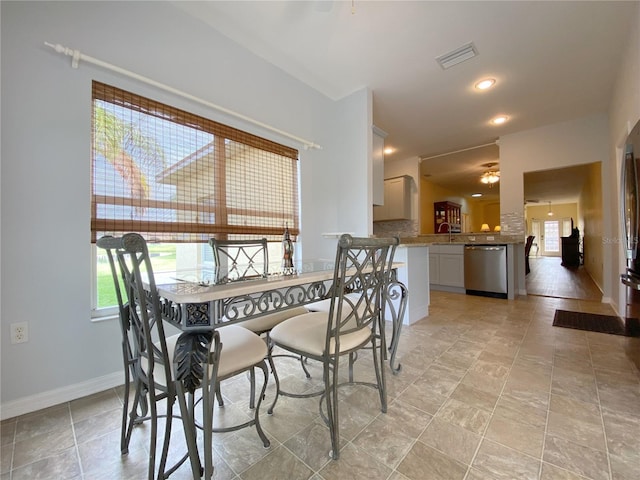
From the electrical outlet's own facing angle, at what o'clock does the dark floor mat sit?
The dark floor mat is roughly at 10 o'clock from the electrical outlet.

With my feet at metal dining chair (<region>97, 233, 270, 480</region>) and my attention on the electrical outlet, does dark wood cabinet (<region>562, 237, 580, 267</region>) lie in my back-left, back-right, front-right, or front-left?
back-right

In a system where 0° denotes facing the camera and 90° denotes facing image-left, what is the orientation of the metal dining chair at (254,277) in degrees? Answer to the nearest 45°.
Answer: approximately 315°

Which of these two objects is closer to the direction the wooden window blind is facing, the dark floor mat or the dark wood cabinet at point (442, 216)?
the dark floor mat

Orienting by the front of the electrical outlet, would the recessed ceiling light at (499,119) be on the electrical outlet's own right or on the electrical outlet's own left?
on the electrical outlet's own left

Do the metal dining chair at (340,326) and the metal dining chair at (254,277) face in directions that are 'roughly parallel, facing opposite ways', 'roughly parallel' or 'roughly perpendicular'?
roughly parallel, facing opposite ways

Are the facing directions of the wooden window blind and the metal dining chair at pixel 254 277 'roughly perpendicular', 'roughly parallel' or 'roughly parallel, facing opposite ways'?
roughly parallel

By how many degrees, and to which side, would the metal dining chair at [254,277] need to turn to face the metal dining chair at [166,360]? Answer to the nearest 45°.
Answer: approximately 90° to its right

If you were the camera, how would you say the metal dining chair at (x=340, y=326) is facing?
facing away from the viewer and to the left of the viewer

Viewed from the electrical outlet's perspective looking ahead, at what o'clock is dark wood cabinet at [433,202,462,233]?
The dark wood cabinet is roughly at 9 o'clock from the electrical outlet.

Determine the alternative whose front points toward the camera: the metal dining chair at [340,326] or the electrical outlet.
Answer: the electrical outlet

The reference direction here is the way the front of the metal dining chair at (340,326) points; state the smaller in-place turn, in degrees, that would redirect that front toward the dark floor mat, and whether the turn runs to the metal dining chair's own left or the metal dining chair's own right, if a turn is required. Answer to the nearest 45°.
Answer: approximately 90° to the metal dining chair's own right

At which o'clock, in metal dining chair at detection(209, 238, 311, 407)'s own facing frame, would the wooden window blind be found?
The wooden window blind is roughly at 6 o'clock from the metal dining chair.

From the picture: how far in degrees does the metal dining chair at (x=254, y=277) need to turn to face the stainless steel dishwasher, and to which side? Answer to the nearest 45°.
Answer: approximately 90° to its left

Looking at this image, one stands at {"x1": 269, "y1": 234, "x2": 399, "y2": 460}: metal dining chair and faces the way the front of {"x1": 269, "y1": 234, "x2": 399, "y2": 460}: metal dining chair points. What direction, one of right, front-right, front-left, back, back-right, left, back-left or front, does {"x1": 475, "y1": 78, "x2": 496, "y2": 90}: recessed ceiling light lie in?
right
